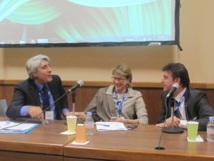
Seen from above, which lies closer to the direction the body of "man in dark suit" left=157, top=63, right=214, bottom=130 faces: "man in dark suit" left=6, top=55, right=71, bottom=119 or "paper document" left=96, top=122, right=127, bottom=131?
the paper document

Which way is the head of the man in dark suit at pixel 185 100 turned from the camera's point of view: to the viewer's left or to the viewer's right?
to the viewer's left

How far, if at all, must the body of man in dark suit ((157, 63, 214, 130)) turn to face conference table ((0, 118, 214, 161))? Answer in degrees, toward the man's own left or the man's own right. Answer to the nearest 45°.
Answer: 0° — they already face it

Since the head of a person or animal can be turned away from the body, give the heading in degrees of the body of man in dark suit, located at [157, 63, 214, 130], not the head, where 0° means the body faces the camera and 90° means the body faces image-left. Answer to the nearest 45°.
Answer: approximately 45°

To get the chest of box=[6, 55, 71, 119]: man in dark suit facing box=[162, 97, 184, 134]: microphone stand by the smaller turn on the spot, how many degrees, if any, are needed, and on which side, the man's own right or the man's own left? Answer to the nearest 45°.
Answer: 0° — they already face it

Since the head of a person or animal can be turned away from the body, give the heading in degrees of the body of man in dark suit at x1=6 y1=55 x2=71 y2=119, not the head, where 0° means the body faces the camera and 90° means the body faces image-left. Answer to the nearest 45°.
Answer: approximately 315°

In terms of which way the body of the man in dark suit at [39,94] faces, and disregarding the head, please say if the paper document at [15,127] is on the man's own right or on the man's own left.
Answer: on the man's own right

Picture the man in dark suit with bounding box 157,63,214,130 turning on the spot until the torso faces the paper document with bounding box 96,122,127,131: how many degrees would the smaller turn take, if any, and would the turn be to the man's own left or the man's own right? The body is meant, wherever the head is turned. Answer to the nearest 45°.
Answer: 0° — they already face it
